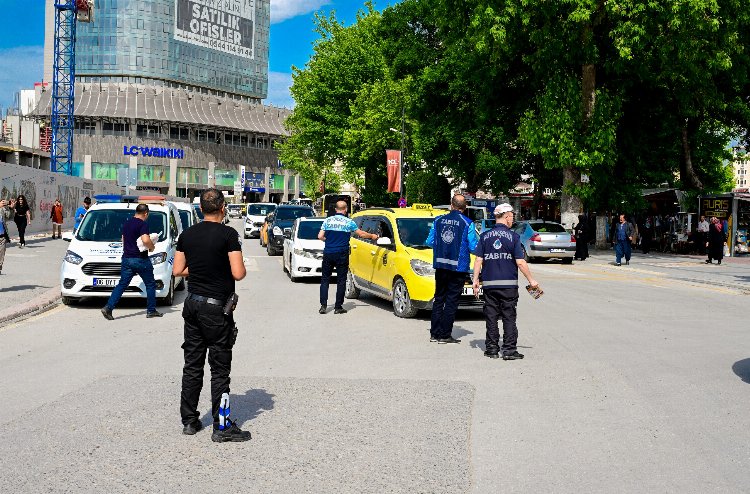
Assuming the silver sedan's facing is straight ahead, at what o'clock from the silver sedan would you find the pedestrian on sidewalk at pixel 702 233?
The pedestrian on sidewalk is roughly at 3 o'clock from the silver sedan.

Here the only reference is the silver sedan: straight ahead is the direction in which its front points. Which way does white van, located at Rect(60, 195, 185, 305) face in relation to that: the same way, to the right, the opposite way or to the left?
the opposite way

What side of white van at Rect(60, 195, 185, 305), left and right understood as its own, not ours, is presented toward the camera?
front

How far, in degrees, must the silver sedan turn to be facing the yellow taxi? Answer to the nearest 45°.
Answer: approximately 135° to its left

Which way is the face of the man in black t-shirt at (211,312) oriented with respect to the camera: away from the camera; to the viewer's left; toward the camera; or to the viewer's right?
away from the camera

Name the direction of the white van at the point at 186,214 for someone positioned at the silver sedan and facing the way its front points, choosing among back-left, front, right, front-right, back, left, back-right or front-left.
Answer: left

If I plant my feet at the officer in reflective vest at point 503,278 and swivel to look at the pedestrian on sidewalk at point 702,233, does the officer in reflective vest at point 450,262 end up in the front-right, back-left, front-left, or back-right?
front-left

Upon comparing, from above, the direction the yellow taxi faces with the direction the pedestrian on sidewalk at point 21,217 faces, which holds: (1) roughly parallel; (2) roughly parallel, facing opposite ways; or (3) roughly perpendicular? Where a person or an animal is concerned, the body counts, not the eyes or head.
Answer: roughly parallel

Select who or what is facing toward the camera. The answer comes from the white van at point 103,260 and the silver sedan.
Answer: the white van

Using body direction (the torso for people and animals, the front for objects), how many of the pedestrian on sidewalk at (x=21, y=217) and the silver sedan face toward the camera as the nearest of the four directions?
1

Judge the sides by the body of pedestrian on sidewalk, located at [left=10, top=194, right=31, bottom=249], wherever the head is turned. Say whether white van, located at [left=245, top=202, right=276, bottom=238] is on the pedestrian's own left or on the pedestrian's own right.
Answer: on the pedestrian's own left

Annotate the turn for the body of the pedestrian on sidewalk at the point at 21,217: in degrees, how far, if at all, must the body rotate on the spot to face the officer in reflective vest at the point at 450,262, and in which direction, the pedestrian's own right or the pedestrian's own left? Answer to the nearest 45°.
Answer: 0° — they already face them

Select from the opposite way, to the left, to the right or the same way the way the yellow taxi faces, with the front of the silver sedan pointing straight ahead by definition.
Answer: the opposite way

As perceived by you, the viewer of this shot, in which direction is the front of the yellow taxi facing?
facing the viewer and to the right of the viewer

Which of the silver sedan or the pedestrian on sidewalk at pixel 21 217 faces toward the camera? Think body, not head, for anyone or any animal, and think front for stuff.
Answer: the pedestrian on sidewalk

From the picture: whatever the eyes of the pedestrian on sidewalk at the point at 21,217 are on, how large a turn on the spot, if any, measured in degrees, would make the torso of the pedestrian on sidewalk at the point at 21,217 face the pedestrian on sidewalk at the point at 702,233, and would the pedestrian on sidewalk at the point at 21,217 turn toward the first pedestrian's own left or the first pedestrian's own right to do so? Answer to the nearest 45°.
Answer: approximately 90° to the first pedestrian's own left

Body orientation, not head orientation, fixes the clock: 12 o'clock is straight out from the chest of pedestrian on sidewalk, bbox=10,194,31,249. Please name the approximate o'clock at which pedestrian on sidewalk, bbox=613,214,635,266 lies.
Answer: pedestrian on sidewalk, bbox=613,214,635,266 is roughly at 10 o'clock from pedestrian on sidewalk, bbox=10,194,31,249.
